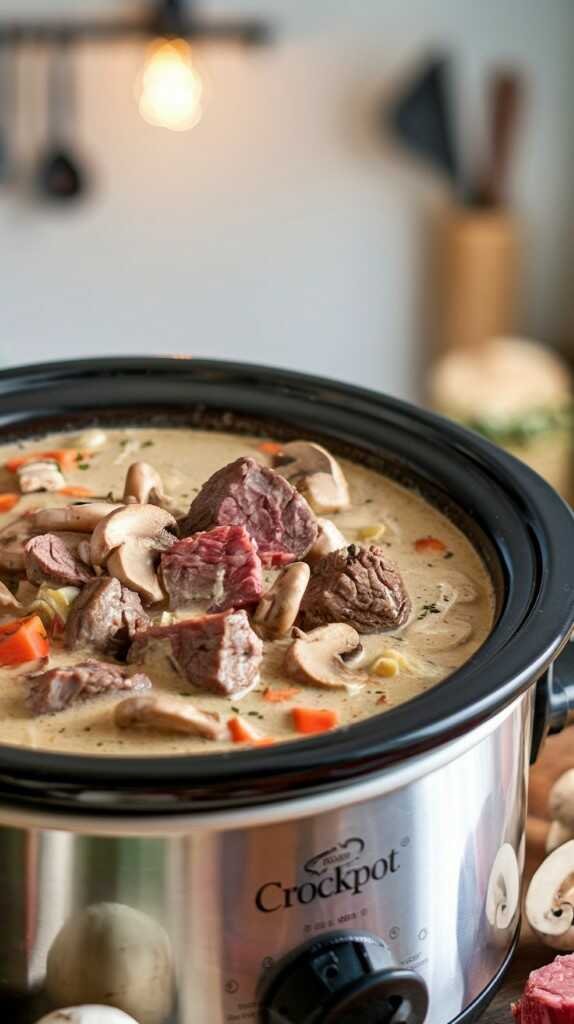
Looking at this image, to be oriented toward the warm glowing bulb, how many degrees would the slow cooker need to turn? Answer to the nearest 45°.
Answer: approximately 135° to its left

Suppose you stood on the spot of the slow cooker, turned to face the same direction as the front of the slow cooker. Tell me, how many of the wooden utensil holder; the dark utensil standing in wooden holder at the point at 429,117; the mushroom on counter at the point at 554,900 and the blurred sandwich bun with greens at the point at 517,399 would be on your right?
0

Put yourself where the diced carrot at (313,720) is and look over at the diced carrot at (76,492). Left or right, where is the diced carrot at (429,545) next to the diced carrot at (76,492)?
right

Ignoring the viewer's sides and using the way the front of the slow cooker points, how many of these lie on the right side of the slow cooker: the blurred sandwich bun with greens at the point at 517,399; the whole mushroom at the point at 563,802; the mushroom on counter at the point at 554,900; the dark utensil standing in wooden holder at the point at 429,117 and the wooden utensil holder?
0

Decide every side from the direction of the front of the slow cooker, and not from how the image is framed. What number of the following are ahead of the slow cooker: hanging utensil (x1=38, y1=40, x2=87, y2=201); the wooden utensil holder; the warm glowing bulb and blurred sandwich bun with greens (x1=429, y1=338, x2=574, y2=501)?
0

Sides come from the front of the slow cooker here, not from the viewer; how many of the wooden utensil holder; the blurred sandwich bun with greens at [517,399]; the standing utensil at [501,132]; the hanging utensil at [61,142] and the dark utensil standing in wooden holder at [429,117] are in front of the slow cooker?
0

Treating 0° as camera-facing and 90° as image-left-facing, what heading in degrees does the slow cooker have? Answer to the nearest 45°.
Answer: approximately 315°

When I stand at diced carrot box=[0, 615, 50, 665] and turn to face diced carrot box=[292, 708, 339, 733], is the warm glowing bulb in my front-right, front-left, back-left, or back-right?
back-left

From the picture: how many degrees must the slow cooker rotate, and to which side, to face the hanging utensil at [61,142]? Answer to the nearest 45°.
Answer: approximately 135° to its left

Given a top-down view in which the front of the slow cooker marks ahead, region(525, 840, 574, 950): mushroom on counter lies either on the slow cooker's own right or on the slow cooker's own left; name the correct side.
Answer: on the slow cooker's own left

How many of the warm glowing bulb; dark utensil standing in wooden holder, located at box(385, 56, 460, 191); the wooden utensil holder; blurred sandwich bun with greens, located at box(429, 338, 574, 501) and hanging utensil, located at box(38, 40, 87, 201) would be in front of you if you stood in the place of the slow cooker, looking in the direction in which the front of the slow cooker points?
0

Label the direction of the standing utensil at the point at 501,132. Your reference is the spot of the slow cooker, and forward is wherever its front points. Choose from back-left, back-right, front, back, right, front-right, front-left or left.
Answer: back-left

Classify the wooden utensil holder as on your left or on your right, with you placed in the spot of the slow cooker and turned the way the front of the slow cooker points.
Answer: on your left
